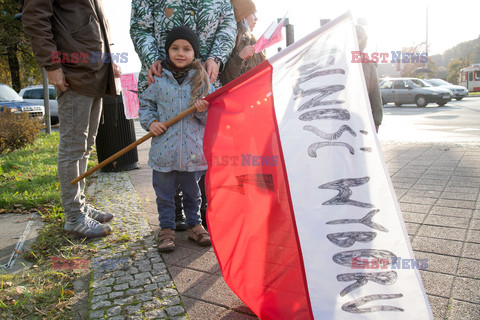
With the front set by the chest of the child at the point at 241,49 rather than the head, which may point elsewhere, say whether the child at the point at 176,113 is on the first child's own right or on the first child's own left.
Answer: on the first child's own right

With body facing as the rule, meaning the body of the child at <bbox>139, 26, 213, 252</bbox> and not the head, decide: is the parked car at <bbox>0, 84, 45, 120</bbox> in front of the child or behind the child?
behind

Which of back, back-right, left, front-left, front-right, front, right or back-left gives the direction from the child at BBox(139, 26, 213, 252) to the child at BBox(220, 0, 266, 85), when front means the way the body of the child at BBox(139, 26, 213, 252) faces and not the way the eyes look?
back-left

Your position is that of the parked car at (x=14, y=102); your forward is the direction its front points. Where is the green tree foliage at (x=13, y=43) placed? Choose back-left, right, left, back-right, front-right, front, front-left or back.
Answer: back-left

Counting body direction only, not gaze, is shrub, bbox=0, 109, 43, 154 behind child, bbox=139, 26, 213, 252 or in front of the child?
behind

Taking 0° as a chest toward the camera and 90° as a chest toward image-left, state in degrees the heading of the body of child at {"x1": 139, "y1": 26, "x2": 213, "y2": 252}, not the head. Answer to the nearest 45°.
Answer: approximately 0°
